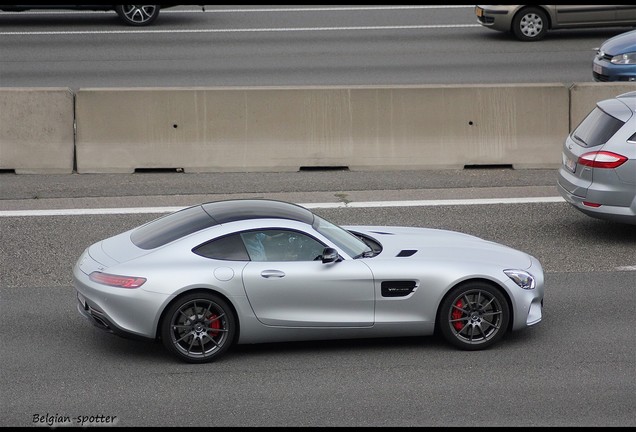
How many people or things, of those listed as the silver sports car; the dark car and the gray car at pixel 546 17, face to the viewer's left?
2

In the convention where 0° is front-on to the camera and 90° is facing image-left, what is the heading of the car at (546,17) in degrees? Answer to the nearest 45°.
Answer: approximately 90°

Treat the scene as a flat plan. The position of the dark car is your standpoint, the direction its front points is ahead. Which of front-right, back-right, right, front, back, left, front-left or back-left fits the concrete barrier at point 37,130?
left

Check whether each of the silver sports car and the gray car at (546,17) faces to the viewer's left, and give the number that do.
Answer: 1

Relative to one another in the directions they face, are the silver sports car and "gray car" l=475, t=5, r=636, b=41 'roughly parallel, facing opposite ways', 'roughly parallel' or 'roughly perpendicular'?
roughly parallel, facing opposite ways

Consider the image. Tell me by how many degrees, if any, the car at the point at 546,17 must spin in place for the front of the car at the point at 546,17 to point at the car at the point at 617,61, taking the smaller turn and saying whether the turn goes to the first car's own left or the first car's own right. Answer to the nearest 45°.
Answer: approximately 90° to the first car's own left

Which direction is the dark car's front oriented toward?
to the viewer's left

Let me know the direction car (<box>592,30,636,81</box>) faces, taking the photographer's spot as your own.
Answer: facing the viewer and to the left of the viewer

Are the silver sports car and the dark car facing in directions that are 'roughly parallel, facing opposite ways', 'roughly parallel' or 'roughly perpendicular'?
roughly parallel, facing opposite ways

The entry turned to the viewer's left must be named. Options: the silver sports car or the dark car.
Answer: the dark car

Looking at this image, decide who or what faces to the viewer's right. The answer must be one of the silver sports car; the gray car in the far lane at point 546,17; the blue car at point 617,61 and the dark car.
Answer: the silver sports car

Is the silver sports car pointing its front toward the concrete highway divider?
no

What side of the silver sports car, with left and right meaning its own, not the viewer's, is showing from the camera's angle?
right

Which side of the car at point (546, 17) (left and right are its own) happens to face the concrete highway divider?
left
